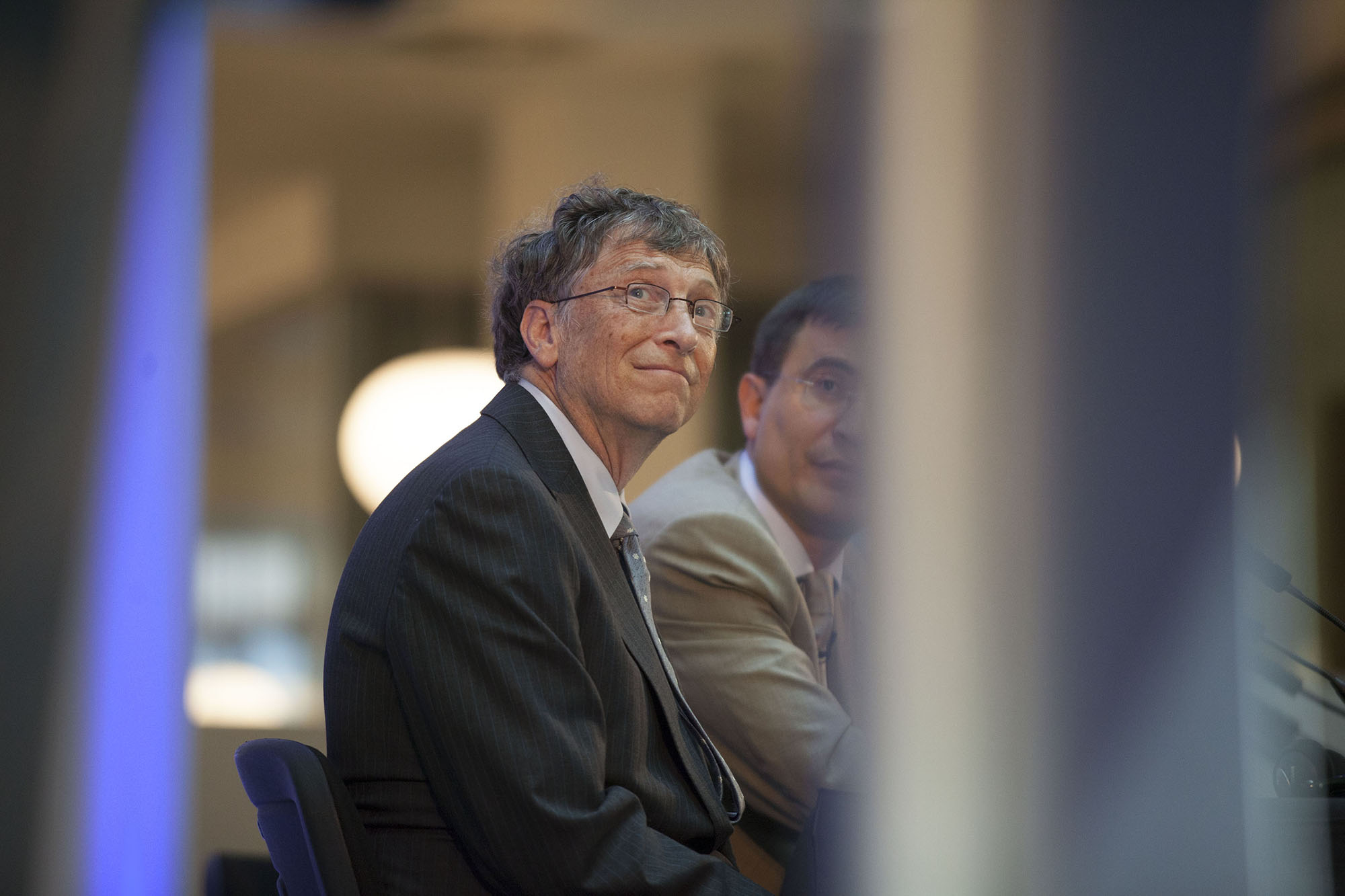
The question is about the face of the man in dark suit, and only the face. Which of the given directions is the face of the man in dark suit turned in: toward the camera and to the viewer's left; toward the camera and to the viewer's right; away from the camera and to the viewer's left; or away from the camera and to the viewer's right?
toward the camera and to the viewer's right

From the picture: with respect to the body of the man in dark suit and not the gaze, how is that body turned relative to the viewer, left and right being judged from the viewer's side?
facing to the right of the viewer

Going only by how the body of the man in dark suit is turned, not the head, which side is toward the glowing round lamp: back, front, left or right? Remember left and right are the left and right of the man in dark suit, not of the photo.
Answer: left
